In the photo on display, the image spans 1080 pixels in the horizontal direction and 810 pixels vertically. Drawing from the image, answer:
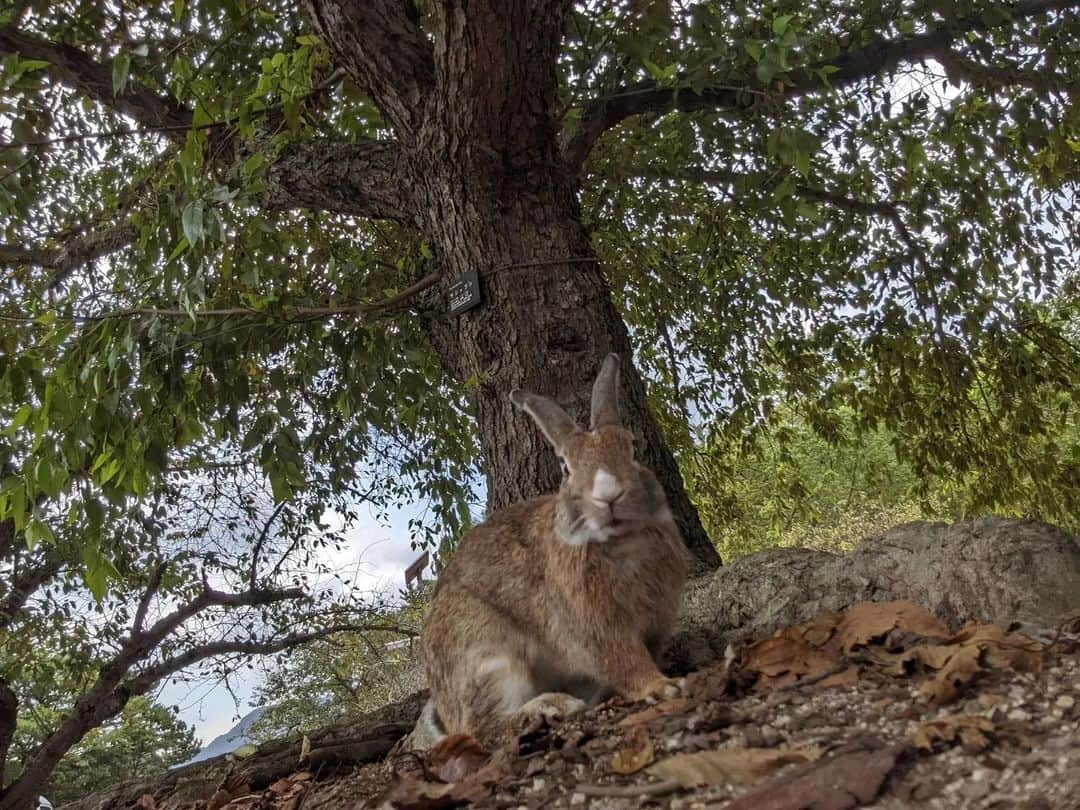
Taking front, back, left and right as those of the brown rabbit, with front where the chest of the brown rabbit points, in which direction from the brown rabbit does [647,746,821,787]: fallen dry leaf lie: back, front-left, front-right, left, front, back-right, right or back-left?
front-right

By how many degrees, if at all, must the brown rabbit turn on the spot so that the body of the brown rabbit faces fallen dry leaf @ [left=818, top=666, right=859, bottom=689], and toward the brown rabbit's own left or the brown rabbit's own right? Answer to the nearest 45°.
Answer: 0° — it already faces it

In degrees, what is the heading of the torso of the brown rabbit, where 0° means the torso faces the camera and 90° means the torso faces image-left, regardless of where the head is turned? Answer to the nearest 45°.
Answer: approximately 315°

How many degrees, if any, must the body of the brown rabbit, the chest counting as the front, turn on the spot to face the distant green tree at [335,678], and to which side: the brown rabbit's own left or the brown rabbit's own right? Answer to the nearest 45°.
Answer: approximately 135° to the brown rabbit's own left

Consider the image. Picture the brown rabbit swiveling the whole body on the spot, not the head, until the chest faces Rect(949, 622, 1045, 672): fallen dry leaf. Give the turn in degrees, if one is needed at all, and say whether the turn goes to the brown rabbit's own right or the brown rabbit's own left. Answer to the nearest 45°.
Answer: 0° — it already faces it

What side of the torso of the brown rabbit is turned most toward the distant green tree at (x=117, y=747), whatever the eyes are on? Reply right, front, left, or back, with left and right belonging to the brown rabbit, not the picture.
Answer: back

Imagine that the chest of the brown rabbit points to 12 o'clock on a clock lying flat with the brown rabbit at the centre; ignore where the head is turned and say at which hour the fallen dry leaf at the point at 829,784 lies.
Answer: The fallen dry leaf is roughly at 1 o'clock from the brown rabbit.

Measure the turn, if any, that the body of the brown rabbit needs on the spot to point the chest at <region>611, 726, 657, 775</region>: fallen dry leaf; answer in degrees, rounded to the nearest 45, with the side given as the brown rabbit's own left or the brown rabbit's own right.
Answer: approximately 45° to the brown rabbit's own right

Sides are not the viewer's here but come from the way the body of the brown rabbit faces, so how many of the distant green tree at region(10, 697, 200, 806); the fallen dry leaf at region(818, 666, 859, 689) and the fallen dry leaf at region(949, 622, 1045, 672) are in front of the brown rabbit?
2
